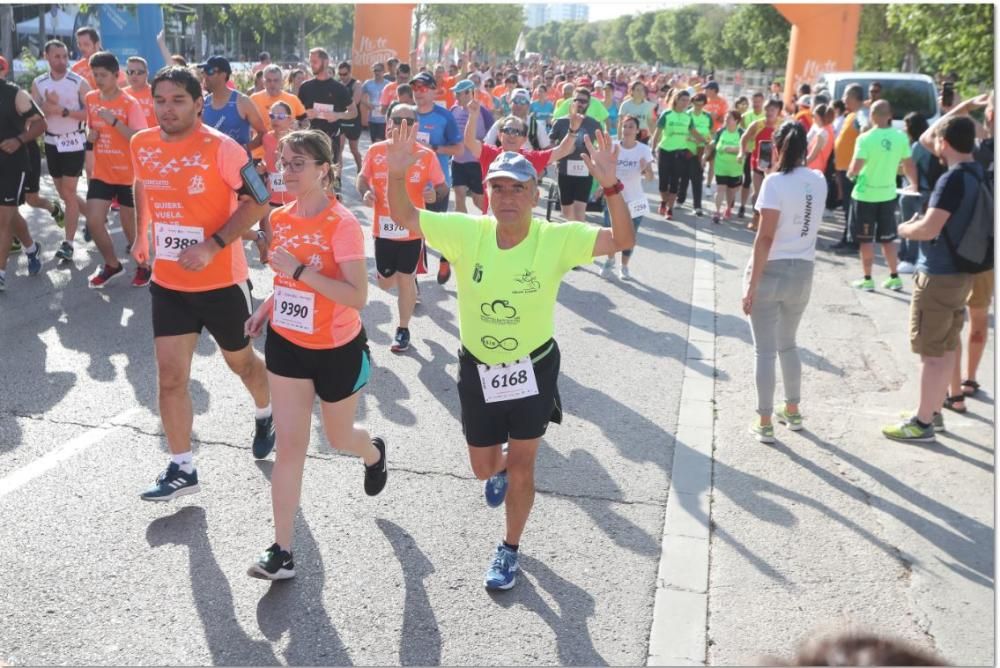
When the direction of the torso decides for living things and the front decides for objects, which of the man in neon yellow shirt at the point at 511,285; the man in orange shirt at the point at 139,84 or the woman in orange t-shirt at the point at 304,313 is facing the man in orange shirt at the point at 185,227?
the man in orange shirt at the point at 139,84

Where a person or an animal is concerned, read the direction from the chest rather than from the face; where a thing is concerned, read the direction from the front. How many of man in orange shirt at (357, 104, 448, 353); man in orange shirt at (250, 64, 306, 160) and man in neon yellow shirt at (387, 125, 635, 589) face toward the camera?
3

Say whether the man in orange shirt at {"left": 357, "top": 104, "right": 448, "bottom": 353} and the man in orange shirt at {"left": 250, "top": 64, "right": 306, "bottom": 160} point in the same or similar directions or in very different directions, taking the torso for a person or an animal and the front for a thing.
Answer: same or similar directions

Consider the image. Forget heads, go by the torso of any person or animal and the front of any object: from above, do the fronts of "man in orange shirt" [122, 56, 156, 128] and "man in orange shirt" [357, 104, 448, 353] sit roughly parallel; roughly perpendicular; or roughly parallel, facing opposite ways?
roughly parallel

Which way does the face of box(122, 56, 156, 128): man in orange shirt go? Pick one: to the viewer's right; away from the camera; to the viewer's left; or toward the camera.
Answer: toward the camera

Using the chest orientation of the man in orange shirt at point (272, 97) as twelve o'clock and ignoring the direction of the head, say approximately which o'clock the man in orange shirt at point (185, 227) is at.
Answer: the man in orange shirt at point (185, 227) is roughly at 12 o'clock from the man in orange shirt at point (272, 97).

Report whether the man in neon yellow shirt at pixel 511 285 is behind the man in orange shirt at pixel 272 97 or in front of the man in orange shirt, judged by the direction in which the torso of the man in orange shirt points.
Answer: in front

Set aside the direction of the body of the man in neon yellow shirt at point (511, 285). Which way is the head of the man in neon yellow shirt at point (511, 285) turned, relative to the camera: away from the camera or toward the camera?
toward the camera

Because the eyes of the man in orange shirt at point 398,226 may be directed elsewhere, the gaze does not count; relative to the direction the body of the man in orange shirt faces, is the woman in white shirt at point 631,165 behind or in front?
behind

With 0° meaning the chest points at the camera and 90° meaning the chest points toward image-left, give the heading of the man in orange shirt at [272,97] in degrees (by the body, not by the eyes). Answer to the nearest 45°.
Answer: approximately 0°

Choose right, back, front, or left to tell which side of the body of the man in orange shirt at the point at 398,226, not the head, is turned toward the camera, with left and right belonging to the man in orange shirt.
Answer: front

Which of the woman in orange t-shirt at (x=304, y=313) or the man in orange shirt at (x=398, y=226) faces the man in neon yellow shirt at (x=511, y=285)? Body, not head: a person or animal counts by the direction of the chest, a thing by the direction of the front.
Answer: the man in orange shirt

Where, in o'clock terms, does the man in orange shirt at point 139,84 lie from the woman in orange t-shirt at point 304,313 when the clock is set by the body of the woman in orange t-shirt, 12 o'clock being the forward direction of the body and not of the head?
The man in orange shirt is roughly at 4 o'clock from the woman in orange t-shirt.

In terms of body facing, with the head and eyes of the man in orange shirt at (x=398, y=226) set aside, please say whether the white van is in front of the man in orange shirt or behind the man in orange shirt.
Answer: behind
